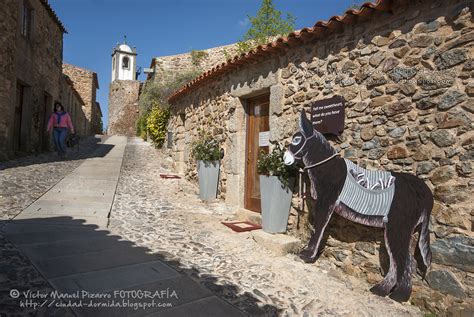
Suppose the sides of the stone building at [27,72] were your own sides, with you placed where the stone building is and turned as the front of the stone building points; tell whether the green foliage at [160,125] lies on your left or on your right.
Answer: on your left

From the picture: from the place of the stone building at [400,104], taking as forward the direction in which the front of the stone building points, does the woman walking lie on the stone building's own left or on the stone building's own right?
on the stone building's own right

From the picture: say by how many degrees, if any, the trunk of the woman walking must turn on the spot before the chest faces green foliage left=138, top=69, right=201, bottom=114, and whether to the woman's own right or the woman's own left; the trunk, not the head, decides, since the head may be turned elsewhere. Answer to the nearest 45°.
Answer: approximately 135° to the woman's own left

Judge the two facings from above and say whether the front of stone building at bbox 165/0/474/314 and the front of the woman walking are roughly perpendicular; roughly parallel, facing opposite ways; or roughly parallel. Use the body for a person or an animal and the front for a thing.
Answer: roughly perpendicular

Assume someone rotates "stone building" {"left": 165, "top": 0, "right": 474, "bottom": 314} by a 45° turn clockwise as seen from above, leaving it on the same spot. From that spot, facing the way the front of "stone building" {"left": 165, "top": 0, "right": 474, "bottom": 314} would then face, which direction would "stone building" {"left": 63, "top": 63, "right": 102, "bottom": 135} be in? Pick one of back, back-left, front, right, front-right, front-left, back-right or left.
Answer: front-right

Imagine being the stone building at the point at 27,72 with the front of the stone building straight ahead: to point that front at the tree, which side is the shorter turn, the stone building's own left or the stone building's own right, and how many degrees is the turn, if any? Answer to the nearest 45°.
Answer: approximately 45° to the stone building's own left

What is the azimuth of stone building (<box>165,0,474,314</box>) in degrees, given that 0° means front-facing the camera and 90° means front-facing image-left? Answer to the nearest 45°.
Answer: approximately 45°
